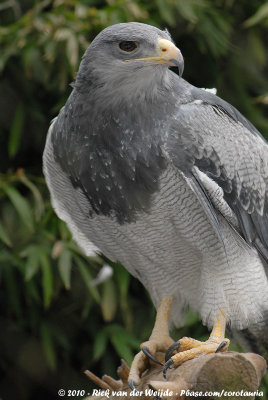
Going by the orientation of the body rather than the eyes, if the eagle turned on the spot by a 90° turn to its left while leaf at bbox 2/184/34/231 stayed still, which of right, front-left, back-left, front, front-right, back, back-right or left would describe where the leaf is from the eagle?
back

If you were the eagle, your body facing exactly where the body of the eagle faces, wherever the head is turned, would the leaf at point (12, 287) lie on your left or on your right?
on your right

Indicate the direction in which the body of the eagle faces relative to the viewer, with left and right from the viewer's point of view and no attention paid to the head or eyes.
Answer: facing the viewer and to the left of the viewer
